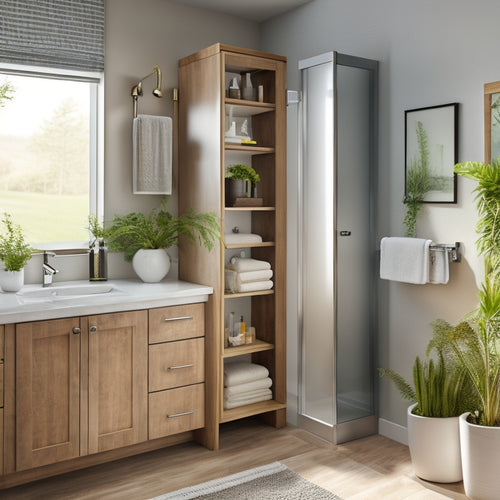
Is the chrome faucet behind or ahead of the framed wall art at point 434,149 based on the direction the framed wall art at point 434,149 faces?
ahead

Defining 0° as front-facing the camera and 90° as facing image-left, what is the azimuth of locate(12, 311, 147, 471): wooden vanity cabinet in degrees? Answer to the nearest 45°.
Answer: approximately 315°

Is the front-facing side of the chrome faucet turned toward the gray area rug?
yes

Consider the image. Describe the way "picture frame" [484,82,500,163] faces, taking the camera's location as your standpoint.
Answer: facing the viewer and to the left of the viewer

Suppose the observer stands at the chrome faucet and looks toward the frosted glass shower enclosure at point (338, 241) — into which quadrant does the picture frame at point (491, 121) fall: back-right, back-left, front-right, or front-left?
front-right

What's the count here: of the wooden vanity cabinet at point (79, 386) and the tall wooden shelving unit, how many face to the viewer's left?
0

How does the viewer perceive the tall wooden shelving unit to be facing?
facing the viewer and to the right of the viewer
